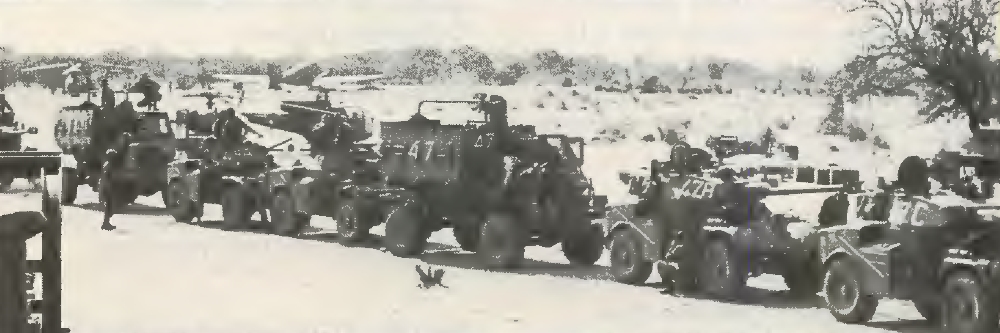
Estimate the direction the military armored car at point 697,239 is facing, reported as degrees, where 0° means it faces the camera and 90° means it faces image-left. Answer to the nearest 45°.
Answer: approximately 315°

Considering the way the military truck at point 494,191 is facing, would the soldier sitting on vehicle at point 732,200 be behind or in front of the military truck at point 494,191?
in front

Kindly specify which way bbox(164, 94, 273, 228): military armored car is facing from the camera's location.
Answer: facing the viewer and to the right of the viewer

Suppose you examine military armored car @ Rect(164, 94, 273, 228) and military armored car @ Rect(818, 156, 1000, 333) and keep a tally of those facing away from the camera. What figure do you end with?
0

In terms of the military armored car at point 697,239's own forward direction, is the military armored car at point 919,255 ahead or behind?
ahead
